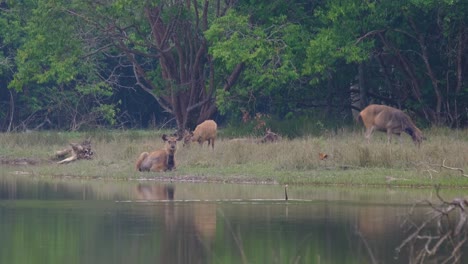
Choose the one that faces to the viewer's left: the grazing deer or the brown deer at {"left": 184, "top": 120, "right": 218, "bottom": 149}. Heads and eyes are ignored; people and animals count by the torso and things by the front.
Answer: the brown deer

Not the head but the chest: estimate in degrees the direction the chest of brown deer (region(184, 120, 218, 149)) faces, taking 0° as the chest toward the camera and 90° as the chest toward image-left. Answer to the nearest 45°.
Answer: approximately 90°

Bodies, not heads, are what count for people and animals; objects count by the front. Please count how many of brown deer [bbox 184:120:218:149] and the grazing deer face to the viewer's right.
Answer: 1

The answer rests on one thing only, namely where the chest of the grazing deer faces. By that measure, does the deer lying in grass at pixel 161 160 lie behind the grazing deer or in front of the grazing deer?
behind

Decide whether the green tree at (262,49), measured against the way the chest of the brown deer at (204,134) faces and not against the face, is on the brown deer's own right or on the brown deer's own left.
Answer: on the brown deer's own right

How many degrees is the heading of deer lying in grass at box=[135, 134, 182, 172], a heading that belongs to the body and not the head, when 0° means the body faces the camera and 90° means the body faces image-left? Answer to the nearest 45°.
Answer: approximately 315°

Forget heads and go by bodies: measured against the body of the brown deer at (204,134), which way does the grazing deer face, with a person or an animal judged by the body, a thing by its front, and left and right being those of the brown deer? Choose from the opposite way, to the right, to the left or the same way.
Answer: the opposite way

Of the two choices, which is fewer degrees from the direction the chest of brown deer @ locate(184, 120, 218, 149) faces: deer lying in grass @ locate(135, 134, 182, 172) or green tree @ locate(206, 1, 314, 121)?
the deer lying in grass

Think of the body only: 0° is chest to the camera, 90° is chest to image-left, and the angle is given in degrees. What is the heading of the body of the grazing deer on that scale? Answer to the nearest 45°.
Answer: approximately 270°

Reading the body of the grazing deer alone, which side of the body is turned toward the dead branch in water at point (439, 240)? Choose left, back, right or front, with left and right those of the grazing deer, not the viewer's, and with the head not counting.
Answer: right
